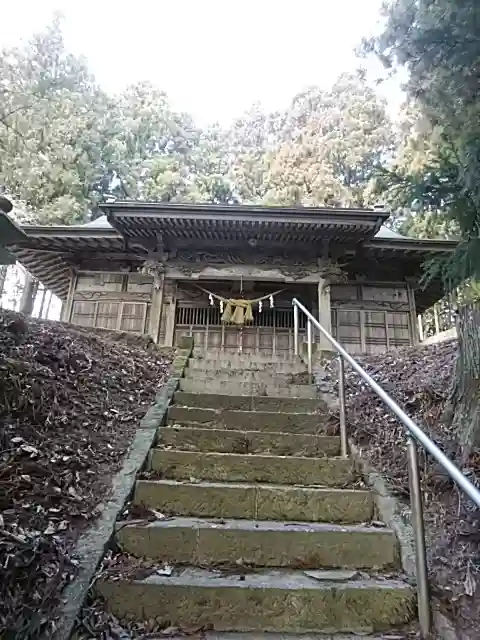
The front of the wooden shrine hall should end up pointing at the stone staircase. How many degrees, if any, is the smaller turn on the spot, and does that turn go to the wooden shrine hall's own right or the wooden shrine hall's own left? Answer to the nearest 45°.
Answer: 0° — it already faces it

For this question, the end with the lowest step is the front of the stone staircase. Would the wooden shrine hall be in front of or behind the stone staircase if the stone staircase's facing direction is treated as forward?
behind

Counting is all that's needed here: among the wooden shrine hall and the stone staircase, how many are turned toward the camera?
2

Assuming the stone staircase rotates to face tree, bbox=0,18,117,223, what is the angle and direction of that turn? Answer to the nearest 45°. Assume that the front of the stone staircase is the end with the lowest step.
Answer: approximately 135° to its right

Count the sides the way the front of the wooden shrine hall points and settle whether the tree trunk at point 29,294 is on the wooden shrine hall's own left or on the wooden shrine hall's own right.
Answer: on the wooden shrine hall's own right

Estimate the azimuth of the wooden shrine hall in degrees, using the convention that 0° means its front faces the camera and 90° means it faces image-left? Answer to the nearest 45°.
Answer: approximately 0°

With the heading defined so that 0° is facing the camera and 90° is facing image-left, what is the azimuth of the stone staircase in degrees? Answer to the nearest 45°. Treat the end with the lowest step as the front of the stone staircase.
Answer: approximately 0°
